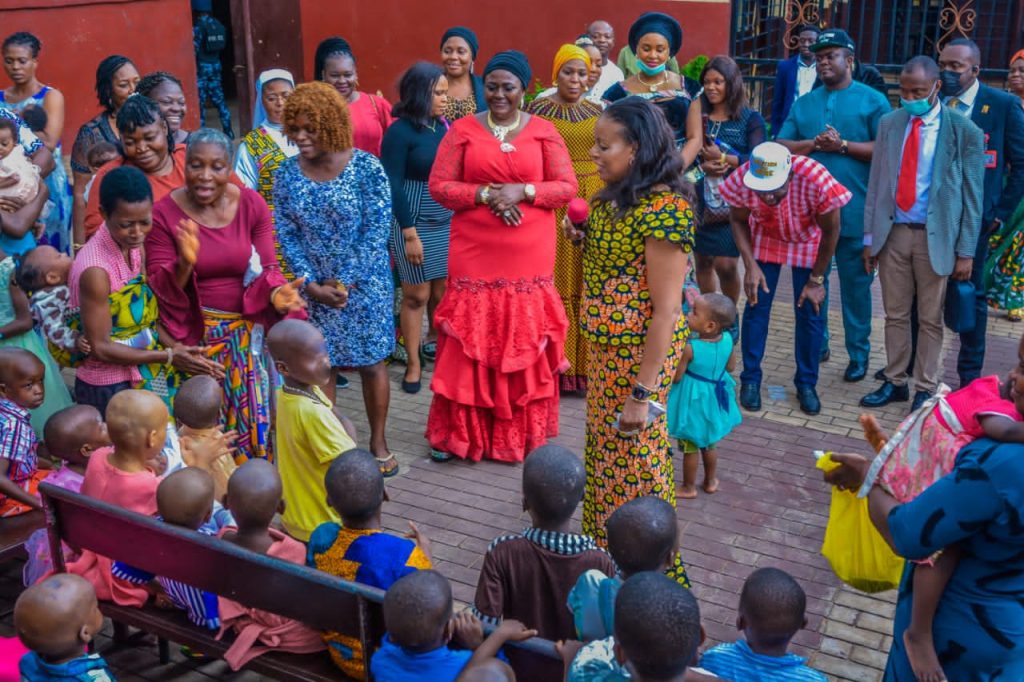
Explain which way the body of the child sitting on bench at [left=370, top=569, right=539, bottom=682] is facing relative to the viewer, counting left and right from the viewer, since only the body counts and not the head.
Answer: facing away from the viewer and to the right of the viewer

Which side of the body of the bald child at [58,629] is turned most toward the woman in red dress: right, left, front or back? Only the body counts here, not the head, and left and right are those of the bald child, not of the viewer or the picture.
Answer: front

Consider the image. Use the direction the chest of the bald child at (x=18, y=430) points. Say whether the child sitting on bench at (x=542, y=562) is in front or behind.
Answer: in front

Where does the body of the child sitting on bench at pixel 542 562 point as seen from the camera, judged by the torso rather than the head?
away from the camera

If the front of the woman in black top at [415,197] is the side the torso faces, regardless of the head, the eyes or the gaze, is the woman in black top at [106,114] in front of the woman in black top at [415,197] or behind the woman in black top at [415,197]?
behind

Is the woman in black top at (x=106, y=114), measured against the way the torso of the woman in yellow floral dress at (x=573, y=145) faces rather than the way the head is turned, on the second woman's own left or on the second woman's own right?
on the second woman's own right

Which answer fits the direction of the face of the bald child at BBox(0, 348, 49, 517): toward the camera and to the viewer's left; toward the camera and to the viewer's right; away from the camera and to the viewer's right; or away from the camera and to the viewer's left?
toward the camera and to the viewer's right

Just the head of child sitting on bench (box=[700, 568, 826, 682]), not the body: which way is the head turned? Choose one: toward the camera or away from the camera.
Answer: away from the camera

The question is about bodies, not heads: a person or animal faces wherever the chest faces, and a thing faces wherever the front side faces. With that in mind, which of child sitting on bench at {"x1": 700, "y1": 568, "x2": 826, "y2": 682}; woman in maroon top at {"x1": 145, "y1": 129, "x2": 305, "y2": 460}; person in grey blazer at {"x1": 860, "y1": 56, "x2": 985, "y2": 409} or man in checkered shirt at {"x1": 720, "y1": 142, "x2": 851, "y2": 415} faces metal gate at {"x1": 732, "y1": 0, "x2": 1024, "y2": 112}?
the child sitting on bench

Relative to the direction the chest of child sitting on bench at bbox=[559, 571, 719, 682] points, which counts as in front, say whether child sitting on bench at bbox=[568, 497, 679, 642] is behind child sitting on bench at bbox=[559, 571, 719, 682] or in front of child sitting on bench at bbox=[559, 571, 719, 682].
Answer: in front

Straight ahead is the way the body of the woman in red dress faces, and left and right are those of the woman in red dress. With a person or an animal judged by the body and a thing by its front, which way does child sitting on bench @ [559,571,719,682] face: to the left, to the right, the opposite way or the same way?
the opposite way

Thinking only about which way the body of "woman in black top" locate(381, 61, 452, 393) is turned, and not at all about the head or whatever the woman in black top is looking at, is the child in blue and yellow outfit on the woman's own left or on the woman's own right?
on the woman's own right

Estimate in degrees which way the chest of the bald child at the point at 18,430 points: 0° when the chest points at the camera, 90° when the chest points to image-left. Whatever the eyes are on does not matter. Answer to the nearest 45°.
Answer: approximately 315°

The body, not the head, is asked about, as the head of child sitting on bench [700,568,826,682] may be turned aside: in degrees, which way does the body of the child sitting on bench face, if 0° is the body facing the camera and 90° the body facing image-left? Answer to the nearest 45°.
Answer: approximately 180°

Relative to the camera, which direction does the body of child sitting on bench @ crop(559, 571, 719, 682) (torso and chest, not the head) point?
away from the camera

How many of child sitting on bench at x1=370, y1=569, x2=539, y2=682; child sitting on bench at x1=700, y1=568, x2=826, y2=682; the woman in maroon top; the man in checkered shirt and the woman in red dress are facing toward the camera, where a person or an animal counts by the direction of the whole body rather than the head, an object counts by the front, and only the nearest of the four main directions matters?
3

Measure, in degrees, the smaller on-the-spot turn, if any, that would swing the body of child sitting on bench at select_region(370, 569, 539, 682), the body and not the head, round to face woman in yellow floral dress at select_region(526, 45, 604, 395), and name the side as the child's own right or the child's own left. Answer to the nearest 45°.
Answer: approximately 45° to the child's own left
